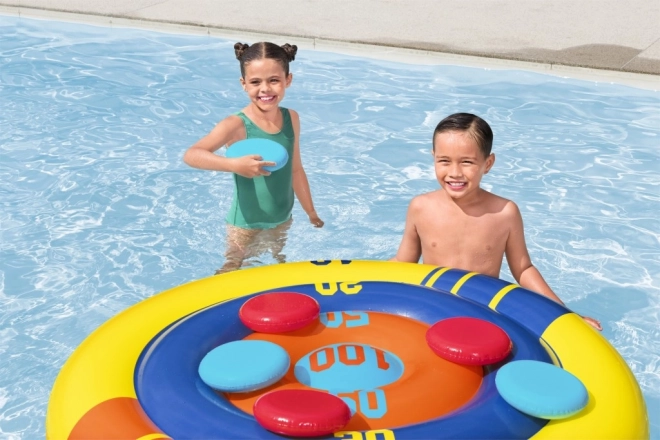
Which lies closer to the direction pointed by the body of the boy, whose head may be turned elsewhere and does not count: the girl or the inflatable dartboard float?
the inflatable dartboard float

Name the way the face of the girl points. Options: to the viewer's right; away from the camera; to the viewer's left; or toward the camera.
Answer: toward the camera

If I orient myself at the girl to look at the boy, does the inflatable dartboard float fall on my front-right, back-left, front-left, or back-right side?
front-right

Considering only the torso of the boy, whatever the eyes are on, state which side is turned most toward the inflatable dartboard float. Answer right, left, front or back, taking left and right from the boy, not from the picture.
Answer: front

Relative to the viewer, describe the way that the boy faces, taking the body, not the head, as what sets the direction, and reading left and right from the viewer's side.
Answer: facing the viewer
